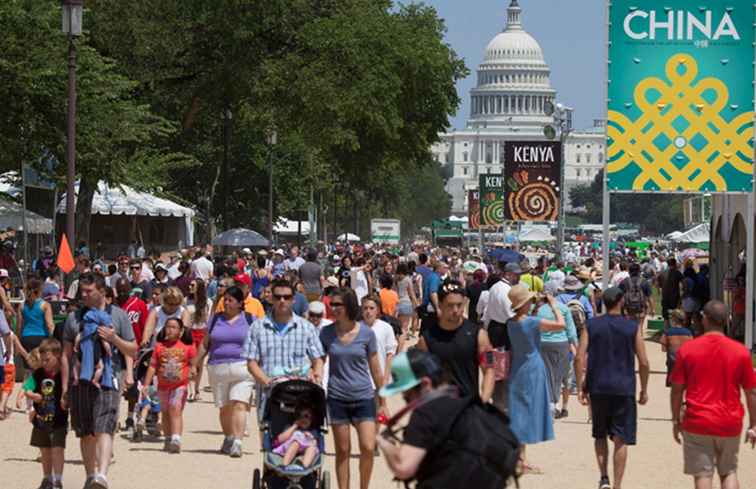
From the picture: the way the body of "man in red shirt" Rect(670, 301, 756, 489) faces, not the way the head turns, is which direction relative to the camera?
away from the camera

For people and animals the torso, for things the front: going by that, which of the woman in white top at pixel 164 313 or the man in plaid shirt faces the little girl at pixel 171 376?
the woman in white top

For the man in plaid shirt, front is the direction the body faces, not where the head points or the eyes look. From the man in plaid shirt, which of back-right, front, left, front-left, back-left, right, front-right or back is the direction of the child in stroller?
front

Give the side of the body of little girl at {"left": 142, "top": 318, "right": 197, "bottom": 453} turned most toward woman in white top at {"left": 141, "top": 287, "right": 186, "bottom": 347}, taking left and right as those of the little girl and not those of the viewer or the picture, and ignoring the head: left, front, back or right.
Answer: back

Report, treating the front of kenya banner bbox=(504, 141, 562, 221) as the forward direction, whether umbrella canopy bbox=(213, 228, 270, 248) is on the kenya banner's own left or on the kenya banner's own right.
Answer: on the kenya banner's own right

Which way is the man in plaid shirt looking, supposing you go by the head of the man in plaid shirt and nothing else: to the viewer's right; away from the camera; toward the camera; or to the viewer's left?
toward the camera

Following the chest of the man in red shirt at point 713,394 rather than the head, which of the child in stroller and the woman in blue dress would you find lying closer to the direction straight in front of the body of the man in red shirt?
the woman in blue dress

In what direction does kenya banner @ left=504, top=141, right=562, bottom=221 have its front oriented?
toward the camera

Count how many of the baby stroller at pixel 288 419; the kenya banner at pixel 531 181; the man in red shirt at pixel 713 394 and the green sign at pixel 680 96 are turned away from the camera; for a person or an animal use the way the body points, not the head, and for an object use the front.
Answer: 1

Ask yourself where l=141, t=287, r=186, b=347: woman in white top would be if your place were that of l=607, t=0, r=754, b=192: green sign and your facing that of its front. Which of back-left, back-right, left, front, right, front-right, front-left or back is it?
front-right

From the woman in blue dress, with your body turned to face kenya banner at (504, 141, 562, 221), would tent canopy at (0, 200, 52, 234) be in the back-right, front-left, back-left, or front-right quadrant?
front-left

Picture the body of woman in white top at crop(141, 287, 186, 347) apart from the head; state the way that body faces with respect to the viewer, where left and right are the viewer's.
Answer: facing the viewer

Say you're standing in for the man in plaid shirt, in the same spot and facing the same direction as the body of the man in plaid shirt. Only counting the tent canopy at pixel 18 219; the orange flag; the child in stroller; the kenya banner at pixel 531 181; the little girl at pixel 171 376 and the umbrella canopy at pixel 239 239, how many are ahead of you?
1

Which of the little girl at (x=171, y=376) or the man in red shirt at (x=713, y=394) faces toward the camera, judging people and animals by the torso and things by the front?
the little girl

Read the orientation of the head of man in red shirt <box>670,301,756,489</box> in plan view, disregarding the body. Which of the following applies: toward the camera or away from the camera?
away from the camera
